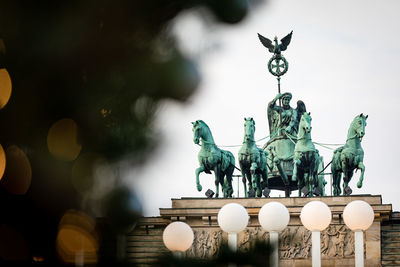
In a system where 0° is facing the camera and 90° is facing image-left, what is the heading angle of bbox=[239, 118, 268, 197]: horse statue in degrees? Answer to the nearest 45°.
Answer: approximately 0°

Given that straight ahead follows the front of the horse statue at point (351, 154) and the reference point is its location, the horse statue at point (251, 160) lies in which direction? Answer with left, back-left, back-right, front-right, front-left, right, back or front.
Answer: back-right

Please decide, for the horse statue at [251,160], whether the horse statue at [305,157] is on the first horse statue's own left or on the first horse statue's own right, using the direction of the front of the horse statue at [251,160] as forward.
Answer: on the first horse statue's own left

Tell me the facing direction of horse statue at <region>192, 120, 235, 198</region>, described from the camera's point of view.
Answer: facing the viewer and to the left of the viewer

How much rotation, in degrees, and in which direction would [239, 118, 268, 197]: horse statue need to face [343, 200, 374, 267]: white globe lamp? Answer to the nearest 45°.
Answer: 0° — it already faces it

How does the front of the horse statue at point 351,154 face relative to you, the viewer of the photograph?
facing the viewer and to the right of the viewer

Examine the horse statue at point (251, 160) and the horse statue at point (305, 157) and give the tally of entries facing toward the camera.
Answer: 2

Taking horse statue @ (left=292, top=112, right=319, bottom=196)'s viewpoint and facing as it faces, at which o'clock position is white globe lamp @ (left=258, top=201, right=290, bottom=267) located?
The white globe lamp is roughly at 12 o'clock from the horse statue.

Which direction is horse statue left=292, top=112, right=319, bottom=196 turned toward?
toward the camera

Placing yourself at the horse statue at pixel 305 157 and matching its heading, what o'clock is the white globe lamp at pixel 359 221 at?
The white globe lamp is roughly at 12 o'clock from the horse statue.

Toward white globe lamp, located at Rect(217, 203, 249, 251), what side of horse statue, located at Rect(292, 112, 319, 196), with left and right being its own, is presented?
front

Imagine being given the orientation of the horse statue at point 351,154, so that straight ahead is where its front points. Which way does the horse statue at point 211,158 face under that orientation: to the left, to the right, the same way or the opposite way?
to the right
